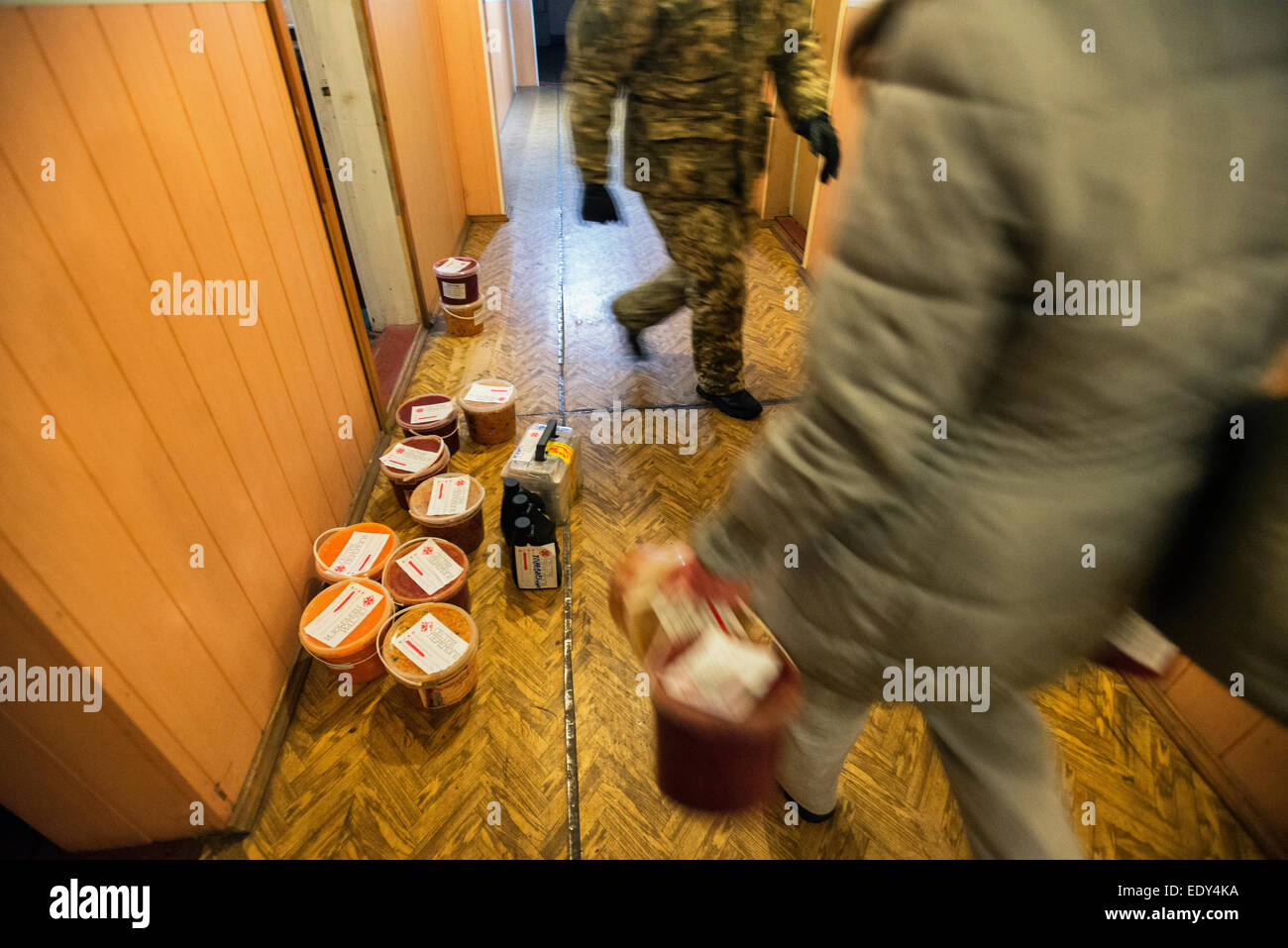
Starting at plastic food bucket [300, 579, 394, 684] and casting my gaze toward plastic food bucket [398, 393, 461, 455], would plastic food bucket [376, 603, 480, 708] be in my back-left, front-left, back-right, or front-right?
back-right

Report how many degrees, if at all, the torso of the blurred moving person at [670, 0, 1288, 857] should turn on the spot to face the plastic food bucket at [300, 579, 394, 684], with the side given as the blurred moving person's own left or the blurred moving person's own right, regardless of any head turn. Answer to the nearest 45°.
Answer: approximately 45° to the blurred moving person's own left

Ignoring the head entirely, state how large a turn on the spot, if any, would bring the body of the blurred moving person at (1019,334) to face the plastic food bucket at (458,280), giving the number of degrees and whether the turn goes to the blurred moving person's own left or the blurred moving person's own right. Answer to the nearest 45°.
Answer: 0° — they already face it

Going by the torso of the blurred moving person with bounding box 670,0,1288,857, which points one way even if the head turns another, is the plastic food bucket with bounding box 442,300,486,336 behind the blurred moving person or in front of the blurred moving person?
in front

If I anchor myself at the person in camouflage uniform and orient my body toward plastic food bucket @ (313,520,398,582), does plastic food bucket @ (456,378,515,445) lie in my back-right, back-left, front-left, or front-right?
front-right
